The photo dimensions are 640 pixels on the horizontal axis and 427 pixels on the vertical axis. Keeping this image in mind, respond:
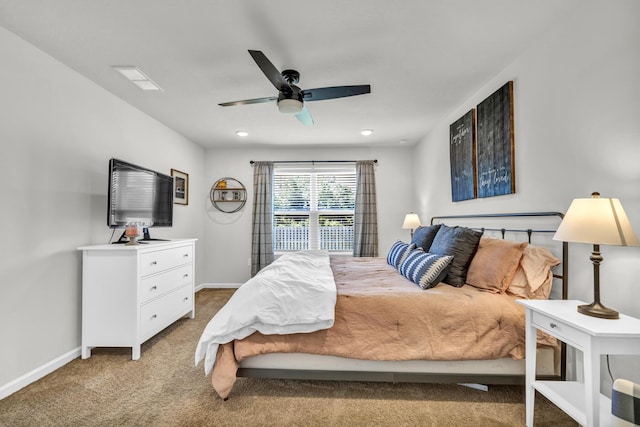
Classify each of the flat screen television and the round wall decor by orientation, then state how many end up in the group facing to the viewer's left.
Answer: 0

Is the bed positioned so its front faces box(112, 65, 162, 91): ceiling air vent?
yes

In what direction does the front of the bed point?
to the viewer's left

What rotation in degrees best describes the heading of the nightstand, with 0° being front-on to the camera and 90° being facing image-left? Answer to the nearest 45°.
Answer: approximately 45°

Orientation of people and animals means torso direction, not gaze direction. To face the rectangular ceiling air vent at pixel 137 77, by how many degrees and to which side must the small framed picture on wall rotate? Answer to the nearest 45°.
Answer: approximately 45° to its right

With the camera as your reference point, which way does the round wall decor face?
facing the viewer

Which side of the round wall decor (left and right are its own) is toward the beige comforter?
front

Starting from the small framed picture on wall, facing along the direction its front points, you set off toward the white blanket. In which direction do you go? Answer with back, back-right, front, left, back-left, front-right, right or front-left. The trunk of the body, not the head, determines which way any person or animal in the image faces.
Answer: front-right

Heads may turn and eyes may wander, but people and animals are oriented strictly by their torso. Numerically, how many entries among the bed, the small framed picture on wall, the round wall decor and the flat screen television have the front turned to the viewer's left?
1

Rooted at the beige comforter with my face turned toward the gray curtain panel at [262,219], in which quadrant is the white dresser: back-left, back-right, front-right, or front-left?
front-left

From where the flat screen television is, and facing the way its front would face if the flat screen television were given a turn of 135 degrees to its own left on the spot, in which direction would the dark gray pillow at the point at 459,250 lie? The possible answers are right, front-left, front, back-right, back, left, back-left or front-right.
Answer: back-right

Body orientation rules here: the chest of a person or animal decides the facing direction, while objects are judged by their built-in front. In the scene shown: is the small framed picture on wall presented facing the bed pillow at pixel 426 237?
yes

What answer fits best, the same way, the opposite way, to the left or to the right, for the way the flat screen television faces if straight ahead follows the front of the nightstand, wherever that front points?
the opposite way

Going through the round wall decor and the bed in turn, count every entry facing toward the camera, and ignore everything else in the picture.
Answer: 1

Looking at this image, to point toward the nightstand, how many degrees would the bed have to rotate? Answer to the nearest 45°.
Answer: approximately 135° to its left

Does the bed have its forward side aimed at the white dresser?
yes
